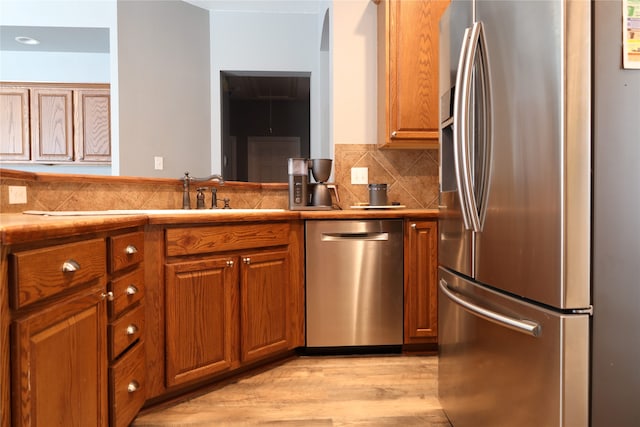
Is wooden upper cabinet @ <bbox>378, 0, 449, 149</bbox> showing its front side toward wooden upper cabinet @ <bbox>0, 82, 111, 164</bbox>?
no

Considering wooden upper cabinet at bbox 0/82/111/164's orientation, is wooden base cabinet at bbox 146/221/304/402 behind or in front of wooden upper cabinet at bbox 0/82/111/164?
in front

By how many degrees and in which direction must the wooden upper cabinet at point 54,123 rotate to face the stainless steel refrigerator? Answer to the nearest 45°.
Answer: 0° — it already faces it

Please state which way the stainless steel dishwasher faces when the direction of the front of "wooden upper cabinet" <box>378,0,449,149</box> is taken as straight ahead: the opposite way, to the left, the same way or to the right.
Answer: the same way

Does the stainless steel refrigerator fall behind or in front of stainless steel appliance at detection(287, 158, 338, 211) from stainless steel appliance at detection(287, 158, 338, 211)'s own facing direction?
in front

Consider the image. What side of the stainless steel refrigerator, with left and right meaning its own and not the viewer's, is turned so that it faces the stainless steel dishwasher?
right

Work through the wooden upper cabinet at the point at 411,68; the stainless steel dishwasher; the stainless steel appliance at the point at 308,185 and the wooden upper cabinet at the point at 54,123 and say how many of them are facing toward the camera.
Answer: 4

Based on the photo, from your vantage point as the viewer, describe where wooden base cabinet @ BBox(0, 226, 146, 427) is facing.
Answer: facing the viewer and to the right of the viewer

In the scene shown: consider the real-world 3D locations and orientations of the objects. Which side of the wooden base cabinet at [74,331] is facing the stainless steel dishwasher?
left

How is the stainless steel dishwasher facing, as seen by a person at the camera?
facing the viewer

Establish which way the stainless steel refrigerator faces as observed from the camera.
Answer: facing the viewer and to the left of the viewer

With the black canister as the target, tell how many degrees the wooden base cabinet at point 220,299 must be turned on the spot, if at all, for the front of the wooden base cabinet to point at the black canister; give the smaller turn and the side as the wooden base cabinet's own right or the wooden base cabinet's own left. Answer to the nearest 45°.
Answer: approximately 90° to the wooden base cabinet's own left

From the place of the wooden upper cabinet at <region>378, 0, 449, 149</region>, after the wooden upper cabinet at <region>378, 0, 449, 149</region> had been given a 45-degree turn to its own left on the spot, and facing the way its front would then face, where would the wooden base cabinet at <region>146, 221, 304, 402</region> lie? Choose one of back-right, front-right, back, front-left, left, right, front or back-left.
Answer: right

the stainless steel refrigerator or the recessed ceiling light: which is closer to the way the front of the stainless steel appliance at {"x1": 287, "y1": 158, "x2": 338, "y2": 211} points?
the stainless steel refrigerator

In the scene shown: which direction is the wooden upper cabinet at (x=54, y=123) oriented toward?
toward the camera
